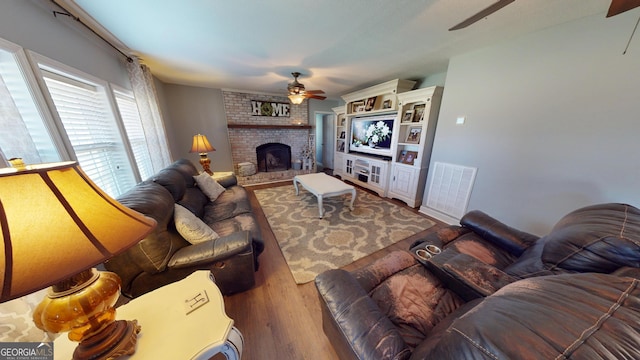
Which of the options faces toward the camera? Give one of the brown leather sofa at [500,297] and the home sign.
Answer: the home sign

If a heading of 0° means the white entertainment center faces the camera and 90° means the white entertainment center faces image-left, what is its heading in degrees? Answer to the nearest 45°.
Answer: approximately 45°

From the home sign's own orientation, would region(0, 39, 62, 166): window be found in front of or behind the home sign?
in front

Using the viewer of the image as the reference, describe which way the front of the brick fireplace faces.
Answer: facing the viewer and to the right of the viewer

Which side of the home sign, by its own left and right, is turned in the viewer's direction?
front

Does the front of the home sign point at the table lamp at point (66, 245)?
yes

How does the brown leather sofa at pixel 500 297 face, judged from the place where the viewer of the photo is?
facing away from the viewer and to the left of the viewer

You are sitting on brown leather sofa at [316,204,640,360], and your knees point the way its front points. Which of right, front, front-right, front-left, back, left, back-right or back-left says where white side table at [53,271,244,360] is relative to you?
left

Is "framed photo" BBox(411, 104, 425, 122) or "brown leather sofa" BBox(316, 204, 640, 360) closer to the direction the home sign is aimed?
the brown leather sofa

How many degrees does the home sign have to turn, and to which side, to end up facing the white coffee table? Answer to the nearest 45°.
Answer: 0° — it already faces it

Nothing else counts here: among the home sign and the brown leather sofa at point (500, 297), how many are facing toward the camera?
1

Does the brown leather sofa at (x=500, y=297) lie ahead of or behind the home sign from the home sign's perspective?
ahead

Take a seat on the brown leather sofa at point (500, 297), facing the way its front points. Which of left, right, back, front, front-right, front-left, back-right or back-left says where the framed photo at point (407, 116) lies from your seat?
front

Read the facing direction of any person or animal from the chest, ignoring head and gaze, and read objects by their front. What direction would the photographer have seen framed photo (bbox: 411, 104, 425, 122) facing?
facing the viewer and to the left of the viewer

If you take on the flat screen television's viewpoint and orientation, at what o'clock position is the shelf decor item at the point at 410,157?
The shelf decor item is roughly at 9 o'clock from the flat screen television.

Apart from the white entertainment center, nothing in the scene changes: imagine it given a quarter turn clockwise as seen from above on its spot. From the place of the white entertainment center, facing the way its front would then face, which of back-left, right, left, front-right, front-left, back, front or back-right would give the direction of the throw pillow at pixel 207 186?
left
